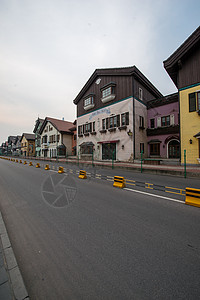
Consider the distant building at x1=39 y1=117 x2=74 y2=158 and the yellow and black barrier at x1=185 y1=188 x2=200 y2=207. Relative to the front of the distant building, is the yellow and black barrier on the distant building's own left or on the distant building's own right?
on the distant building's own left

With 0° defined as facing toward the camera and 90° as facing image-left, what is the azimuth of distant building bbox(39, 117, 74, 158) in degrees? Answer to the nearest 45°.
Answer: approximately 45°

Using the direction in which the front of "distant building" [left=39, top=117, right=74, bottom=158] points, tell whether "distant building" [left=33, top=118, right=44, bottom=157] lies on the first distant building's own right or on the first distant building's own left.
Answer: on the first distant building's own right

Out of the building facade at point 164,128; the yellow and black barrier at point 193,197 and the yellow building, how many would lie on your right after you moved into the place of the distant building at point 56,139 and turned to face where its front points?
0

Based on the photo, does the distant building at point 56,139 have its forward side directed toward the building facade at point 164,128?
no

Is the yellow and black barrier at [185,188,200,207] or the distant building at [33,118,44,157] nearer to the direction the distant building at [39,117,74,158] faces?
the yellow and black barrier
